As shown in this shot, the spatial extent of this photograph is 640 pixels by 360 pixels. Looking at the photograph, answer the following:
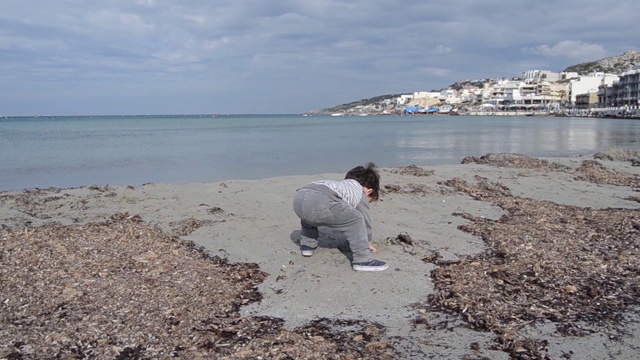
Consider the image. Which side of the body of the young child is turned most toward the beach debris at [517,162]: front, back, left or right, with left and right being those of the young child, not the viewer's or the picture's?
front

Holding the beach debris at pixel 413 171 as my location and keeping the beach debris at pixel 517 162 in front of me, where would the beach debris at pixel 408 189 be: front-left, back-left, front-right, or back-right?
back-right

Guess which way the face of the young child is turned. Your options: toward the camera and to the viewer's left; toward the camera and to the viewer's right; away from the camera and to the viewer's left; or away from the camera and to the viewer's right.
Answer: away from the camera and to the viewer's right

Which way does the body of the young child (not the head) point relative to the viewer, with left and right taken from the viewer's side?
facing away from the viewer and to the right of the viewer

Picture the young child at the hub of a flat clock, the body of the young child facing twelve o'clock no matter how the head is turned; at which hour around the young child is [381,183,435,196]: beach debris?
The beach debris is roughly at 11 o'clock from the young child.

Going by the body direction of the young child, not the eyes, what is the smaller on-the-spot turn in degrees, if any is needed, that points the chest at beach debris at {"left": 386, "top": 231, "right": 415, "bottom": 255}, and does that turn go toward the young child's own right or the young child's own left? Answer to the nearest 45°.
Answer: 0° — they already face it

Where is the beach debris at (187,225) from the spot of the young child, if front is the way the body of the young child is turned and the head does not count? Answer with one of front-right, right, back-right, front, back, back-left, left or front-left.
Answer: left
